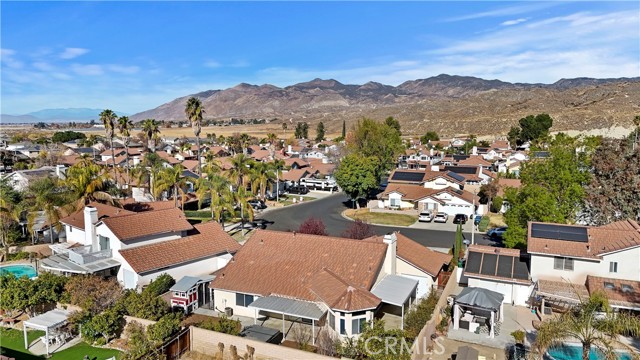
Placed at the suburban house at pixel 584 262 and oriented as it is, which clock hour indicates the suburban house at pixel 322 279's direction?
the suburban house at pixel 322 279 is roughly at 8 o'clock from the suburban house at pixel 584 262.

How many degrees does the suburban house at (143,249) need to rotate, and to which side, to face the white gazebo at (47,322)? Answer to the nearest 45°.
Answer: approximately 180°

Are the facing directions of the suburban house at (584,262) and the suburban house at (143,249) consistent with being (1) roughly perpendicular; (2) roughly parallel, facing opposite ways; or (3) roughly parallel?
roughly parallel

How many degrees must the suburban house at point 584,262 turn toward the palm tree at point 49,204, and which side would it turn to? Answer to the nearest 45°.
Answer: approximately 90° to its left

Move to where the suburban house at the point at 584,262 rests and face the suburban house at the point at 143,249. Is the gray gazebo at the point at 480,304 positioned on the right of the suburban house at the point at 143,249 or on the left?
left

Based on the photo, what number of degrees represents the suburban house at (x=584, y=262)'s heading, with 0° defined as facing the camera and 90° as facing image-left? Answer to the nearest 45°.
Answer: approximately 180°

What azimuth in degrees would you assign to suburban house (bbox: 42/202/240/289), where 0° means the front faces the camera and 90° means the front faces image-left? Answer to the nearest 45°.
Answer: approximately 225°

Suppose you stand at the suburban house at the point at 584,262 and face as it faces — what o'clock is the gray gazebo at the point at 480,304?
The gray gazebo is roughly at 7 o'clock from the suburban house.

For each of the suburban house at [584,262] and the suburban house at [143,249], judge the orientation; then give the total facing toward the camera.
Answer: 0

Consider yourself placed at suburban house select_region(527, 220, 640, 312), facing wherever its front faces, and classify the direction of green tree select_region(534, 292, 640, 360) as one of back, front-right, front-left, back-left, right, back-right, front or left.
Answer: back

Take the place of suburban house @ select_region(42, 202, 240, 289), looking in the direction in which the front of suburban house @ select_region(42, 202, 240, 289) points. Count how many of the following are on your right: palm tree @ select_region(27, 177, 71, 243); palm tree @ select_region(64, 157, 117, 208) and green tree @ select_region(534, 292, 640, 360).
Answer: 1

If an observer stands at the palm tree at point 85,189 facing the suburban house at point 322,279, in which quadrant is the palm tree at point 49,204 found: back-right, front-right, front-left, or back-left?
back-right

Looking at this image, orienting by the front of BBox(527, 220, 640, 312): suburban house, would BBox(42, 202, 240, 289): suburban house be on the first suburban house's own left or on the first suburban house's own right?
on the first suburban house's own left

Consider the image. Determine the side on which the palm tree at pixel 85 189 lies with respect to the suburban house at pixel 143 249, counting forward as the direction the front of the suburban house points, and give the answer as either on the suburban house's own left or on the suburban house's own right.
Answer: on the suburban house's own left

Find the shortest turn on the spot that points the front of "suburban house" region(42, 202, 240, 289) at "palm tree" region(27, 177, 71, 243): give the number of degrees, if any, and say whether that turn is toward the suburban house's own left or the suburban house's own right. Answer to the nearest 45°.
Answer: approximately 90° to the suburban house's own left

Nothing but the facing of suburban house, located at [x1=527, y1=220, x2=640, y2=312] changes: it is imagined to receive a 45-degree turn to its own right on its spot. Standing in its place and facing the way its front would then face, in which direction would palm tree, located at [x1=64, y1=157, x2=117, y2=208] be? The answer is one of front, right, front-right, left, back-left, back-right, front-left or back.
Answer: back-left
